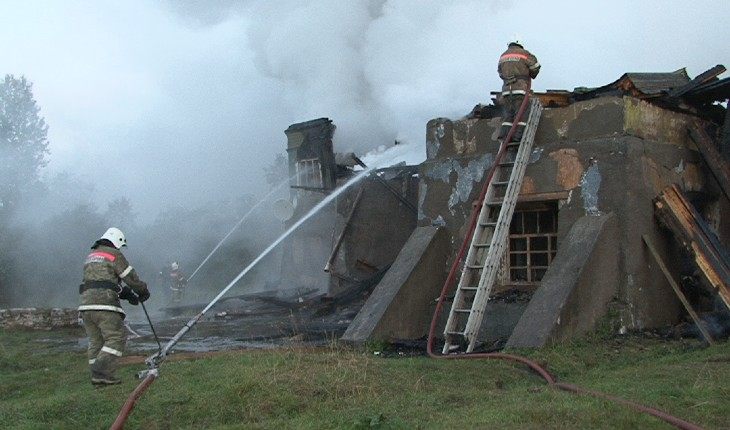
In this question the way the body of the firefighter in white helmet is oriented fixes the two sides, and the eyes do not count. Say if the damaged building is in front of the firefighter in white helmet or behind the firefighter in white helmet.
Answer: in front

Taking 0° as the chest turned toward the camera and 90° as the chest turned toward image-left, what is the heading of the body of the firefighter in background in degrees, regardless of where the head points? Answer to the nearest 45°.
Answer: approximately 270°

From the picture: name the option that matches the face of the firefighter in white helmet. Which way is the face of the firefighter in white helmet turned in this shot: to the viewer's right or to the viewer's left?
to the viewer's right

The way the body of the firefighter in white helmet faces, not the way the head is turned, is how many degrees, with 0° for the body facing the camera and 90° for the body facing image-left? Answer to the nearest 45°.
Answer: approximately 225°

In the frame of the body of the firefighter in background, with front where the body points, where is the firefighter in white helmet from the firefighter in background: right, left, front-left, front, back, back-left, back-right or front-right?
right

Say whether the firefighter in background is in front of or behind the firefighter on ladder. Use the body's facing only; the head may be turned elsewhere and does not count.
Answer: in front

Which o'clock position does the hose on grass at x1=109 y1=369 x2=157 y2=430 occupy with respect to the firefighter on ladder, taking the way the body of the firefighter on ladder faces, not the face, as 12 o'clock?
The hose on grass is roughly at 7 o'clock from the firefighter on ladder.

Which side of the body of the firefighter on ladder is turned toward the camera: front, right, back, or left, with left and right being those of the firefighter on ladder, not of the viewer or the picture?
back

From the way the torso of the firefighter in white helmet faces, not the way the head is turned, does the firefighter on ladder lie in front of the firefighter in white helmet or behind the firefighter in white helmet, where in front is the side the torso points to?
in front
